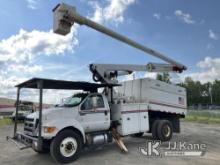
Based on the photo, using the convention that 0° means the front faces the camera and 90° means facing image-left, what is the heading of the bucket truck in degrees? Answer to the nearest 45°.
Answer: approximately 45°
